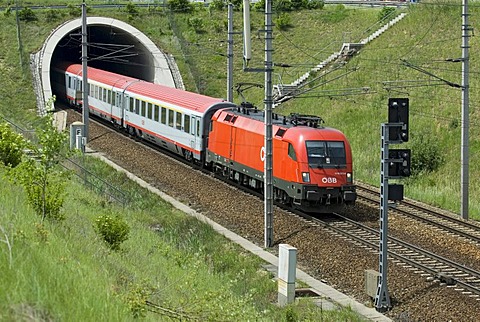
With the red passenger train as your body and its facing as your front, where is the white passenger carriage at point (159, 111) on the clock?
The white passenger carriage is roughly at 7 o'clock from the red passenger train.

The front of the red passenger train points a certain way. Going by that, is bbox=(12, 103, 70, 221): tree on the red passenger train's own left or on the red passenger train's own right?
on the red passenger train's own right

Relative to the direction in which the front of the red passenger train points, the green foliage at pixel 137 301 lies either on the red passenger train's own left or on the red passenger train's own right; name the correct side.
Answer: on the red passenger train's own right

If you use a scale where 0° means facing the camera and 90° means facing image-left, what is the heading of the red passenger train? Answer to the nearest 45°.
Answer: approximately 315°

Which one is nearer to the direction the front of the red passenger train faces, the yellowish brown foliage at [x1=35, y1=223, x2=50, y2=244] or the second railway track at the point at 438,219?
the second railway track

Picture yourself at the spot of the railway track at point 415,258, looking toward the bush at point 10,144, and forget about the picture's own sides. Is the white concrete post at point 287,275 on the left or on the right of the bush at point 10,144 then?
left

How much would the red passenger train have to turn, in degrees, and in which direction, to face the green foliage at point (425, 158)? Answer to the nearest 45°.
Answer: approximately 90° to its left
